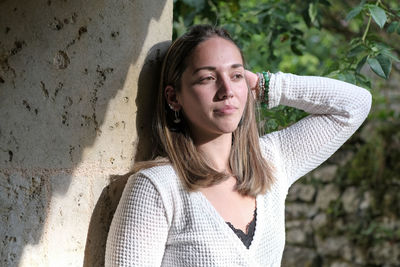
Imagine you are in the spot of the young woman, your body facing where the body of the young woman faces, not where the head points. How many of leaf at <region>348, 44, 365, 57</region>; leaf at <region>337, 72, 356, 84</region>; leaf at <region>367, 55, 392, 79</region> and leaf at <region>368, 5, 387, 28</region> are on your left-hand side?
4

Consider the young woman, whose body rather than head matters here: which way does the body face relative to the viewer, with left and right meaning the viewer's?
facing the viewer and to the right of the viewer

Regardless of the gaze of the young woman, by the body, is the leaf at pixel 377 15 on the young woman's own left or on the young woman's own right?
on the young woman's own left

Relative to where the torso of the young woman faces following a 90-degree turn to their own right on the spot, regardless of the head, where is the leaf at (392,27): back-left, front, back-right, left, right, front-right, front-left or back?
back

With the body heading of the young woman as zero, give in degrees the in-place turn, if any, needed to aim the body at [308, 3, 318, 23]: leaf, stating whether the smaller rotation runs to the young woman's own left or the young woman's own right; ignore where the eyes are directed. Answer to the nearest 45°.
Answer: approximately 135° to the young woman's own left

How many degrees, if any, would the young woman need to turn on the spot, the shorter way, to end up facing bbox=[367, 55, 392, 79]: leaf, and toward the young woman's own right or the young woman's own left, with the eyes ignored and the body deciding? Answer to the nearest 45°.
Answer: approximately 90° to the young woman's own left

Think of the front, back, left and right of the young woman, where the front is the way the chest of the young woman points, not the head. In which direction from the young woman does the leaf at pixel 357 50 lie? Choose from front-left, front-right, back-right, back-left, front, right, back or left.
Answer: left

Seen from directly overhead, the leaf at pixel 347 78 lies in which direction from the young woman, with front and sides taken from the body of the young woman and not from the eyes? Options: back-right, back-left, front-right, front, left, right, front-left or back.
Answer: left
